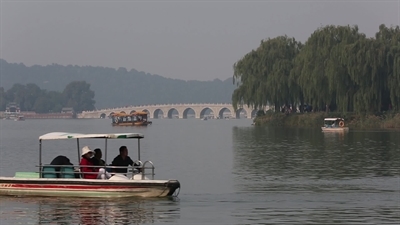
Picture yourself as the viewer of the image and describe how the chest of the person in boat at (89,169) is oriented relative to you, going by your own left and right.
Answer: facing to the right of the viewer

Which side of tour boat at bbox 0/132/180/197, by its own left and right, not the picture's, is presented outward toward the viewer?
right
